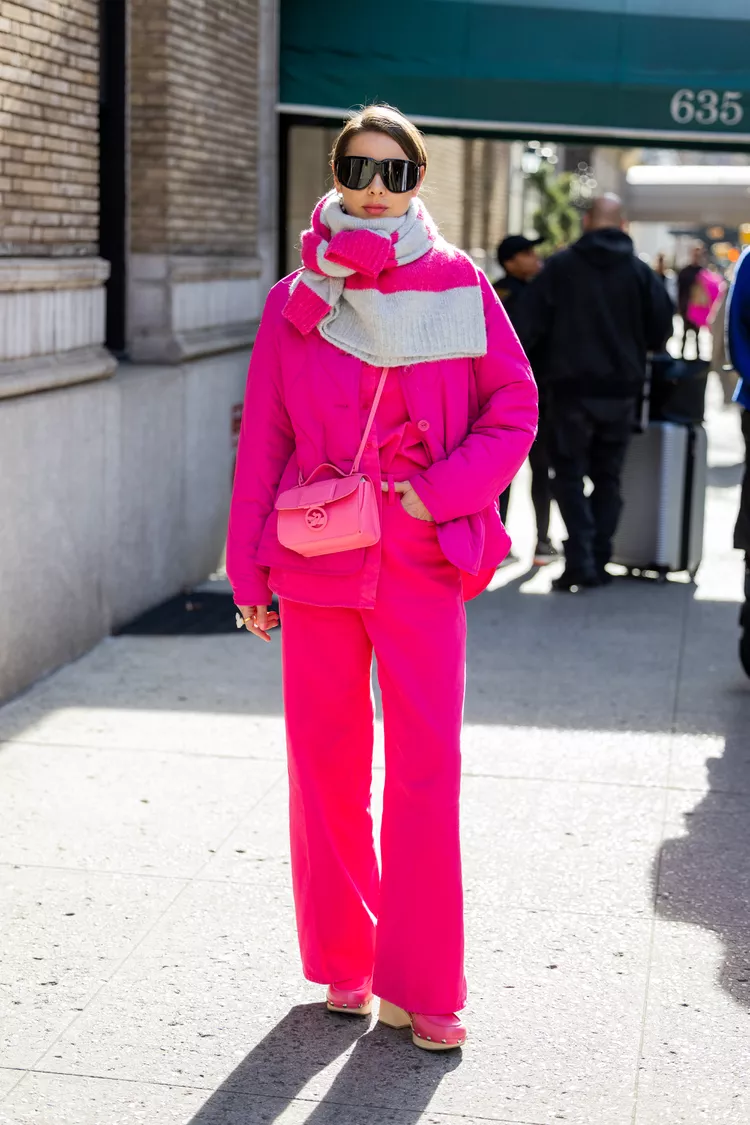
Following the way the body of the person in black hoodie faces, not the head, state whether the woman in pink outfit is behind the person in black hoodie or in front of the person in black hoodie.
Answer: behind

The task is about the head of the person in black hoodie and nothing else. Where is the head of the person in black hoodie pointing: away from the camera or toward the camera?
away from the camera

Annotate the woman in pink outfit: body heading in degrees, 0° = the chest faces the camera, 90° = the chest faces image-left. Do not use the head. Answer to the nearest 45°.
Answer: approximately 0°

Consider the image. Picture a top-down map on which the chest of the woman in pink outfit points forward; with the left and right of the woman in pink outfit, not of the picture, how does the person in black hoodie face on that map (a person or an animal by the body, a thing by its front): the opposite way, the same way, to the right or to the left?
the opposite way

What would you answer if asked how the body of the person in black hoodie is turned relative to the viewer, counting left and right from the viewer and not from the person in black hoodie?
facing away from the viewer

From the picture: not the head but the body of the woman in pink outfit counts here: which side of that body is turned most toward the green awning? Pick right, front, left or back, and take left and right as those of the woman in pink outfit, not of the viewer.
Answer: back

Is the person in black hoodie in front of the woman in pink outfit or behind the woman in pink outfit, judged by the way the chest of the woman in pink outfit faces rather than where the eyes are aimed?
behind

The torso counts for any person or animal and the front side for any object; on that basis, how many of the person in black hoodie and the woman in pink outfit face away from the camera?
1

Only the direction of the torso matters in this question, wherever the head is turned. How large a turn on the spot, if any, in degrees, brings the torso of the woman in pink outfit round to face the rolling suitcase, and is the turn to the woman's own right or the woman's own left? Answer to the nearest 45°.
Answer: approximately 180°
